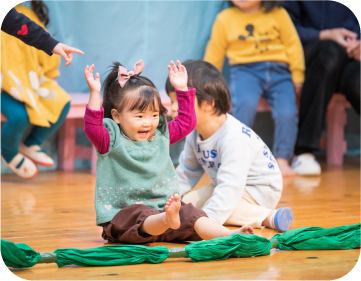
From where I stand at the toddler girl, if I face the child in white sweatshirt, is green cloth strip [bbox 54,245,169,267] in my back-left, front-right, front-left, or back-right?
back-right

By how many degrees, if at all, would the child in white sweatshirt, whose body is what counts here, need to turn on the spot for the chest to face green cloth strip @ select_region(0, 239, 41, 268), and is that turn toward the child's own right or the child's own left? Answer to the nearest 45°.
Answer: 0° — they already face it

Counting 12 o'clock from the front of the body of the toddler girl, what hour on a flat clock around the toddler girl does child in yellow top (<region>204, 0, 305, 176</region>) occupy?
The child in yellow top is roughly at 8 o'clock from the toddler girl.

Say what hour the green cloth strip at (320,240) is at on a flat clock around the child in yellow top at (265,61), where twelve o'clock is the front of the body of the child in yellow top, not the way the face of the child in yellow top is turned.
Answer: The green cloth strip is roughly at 12 o'clock from the child in yellow top.

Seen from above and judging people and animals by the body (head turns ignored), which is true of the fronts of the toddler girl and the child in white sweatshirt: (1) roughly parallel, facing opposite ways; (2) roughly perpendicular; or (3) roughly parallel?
roughly perpendicular

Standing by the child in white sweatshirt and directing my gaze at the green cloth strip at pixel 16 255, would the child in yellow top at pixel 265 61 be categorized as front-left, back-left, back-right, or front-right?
back-right

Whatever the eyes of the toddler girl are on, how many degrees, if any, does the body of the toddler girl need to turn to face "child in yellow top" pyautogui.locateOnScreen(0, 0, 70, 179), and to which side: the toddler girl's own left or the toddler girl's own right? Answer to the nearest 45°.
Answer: approximately 180°

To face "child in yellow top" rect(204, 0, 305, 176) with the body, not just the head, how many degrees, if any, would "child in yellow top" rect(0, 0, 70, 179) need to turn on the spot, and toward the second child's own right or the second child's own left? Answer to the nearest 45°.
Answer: approximately 45° to the second child's own left
